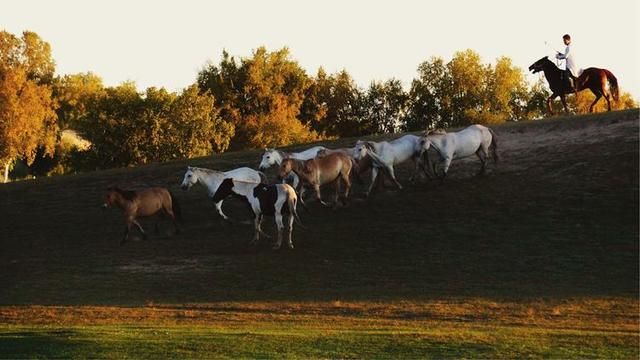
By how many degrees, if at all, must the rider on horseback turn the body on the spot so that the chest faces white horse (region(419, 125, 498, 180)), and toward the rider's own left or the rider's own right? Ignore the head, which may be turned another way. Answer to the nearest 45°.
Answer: approximately 45° to the rider's own left

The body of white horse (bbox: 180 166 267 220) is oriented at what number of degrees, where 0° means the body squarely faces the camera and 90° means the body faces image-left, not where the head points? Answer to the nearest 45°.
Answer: approximately 90°

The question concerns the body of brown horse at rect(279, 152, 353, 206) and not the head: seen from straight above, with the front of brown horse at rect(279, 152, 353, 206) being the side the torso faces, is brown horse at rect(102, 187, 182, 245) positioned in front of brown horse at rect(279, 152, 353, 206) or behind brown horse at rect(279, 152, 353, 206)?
in front

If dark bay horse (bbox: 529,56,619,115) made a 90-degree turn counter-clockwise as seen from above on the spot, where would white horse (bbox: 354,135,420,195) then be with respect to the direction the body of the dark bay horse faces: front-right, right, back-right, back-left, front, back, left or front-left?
front-right

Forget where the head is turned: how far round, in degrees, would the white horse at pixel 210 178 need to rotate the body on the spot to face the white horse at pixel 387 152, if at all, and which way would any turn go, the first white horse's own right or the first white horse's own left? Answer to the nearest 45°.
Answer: approximately 180°

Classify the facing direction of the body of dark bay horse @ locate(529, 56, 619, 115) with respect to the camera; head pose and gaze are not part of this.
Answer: to the viewer's left

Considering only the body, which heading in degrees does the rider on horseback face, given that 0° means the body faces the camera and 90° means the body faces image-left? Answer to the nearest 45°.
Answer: approximately 90°

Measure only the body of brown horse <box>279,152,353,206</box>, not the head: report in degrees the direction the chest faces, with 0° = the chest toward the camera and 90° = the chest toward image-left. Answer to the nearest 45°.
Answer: approximately 90°

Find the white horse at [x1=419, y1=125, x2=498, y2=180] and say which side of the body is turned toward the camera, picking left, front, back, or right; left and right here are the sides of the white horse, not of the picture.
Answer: left

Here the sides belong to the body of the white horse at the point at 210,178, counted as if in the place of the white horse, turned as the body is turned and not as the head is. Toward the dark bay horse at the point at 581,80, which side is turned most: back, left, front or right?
back
